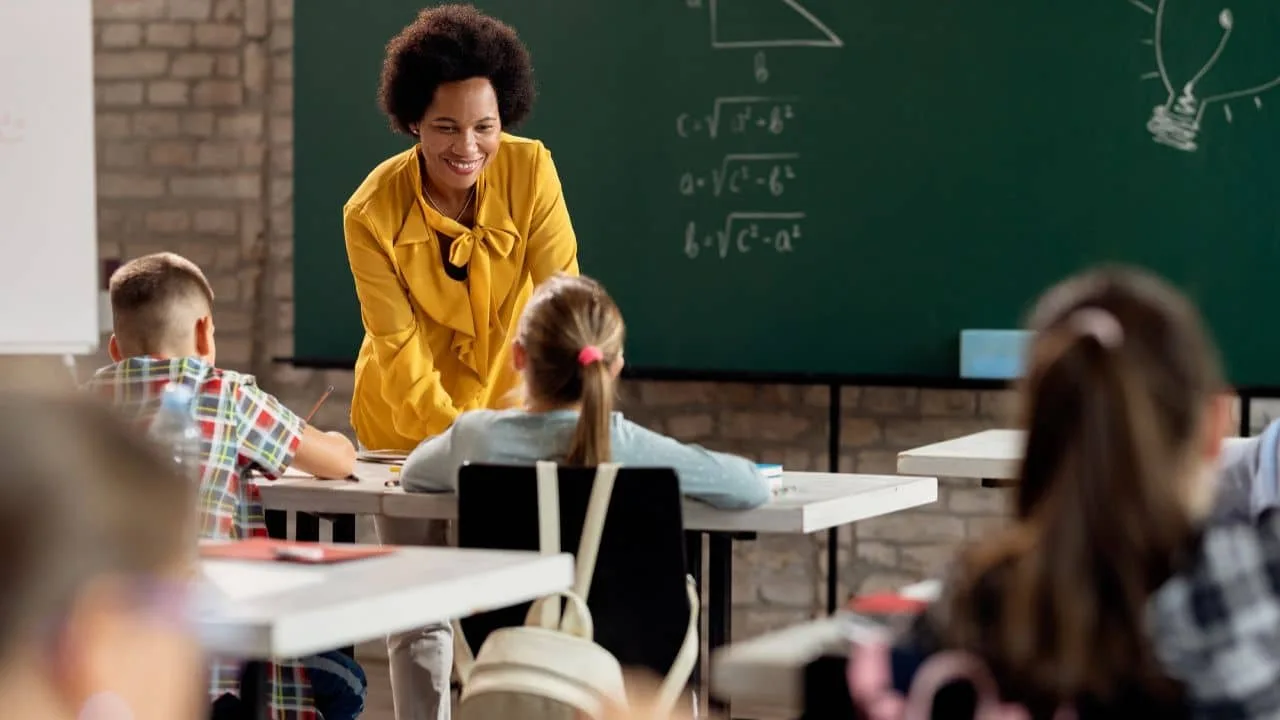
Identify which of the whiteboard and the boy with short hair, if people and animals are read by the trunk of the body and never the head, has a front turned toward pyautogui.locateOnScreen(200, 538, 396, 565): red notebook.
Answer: the whiteboard

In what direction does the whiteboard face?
toward the camera

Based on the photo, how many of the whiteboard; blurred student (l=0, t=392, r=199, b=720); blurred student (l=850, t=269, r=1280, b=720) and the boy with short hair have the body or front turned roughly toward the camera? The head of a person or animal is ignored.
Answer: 1

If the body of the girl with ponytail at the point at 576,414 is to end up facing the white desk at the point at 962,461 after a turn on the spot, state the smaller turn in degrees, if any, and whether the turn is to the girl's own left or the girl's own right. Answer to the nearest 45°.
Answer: approximately 45° to the girl's own right

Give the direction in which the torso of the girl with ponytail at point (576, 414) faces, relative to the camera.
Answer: away from the camera

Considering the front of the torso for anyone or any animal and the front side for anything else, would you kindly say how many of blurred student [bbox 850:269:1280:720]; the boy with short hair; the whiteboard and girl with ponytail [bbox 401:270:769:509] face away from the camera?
3

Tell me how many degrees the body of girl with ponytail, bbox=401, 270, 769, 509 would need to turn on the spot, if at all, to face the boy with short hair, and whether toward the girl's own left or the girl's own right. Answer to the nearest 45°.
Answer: approximately 90° to the girl's own left

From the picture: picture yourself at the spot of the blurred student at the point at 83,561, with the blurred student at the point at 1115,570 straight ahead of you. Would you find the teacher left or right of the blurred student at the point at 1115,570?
left

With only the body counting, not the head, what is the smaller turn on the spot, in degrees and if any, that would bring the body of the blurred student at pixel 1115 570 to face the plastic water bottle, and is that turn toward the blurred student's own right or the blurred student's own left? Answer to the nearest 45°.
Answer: approximately 45° to the blurred student's own left

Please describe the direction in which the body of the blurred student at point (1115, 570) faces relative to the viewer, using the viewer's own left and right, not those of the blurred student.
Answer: facing away from the viewer

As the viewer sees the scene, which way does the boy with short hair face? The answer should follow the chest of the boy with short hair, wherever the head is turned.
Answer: away from the camera

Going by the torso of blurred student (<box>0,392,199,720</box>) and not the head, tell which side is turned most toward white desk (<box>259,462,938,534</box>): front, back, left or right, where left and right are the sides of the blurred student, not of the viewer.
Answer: front

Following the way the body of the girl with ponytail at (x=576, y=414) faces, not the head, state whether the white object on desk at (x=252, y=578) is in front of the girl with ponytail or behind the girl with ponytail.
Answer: behind

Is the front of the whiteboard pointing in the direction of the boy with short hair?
yes

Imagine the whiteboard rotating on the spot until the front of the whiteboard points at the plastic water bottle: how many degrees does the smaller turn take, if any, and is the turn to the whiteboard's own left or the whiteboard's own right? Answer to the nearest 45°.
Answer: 0° — it already faces it

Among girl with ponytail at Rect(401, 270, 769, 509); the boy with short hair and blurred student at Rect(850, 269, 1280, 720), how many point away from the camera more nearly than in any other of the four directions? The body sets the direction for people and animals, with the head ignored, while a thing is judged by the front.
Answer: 3

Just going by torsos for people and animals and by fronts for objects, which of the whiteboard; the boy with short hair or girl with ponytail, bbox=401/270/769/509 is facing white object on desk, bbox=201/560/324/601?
the whiteboard
